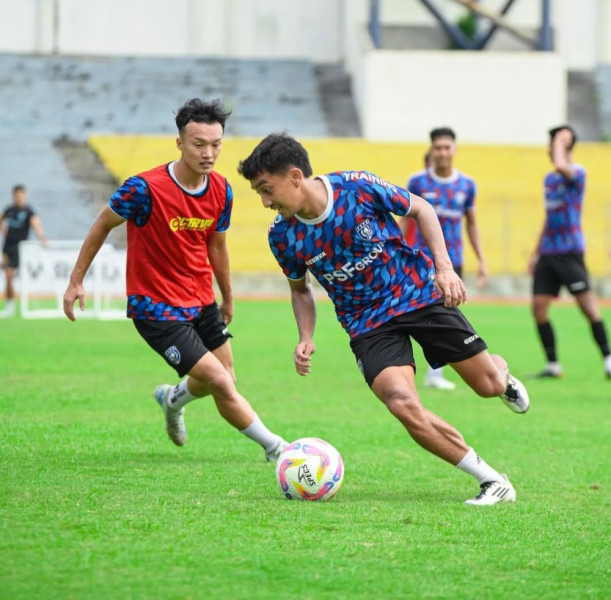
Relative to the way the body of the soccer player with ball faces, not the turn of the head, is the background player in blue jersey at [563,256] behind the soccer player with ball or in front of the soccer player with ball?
behind

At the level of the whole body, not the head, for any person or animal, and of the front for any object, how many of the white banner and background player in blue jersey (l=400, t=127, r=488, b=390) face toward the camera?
2

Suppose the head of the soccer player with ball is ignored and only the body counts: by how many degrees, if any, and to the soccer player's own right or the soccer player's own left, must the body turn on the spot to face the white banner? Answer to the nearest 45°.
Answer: approximately 135° to the soccer player's own right

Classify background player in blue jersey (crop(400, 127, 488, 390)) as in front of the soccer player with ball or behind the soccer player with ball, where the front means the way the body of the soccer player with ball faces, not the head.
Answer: behind

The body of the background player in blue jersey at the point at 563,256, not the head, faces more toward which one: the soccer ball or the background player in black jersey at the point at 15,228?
the soccer ball

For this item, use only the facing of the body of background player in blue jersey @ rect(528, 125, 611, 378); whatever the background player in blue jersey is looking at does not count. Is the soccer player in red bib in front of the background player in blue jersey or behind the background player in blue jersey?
in front

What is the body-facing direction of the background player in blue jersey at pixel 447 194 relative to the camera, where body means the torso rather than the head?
toward the camera

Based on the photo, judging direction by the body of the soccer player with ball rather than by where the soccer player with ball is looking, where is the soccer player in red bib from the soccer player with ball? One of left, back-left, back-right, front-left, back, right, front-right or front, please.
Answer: right

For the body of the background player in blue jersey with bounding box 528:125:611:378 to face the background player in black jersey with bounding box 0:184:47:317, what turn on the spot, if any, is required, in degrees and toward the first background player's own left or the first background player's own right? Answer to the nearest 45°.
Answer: approximately 90° to the first background player's own right

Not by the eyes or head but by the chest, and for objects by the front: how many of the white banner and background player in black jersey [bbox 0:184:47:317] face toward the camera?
2

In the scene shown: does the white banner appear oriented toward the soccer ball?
yes

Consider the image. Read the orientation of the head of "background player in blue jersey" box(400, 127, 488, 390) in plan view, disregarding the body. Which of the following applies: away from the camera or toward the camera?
toward the camera

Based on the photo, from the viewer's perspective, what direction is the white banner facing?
toward the camera
